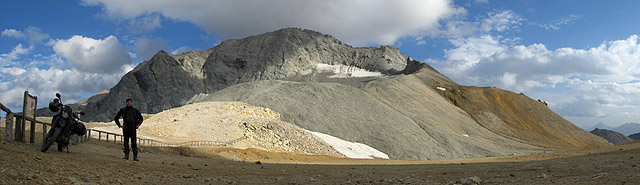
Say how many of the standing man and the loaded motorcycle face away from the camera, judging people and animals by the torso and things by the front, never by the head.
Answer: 0

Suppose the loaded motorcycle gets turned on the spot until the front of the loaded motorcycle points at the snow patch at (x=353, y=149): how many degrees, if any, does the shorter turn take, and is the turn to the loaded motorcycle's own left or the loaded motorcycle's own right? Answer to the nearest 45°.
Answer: approximately 180°

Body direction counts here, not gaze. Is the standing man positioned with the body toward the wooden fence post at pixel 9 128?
no

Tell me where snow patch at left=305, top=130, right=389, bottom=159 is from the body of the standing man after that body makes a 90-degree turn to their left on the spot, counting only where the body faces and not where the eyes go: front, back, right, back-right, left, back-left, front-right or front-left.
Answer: front-left

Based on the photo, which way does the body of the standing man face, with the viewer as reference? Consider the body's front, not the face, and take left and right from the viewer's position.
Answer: facing the viewer

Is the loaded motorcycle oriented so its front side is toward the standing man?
no

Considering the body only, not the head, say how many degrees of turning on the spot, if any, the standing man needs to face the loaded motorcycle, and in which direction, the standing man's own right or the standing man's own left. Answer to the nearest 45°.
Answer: approximately 90° to the standing man's own right

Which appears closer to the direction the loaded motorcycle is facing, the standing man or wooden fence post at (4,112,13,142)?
the wooden fence post

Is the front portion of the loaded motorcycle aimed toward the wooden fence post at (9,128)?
no

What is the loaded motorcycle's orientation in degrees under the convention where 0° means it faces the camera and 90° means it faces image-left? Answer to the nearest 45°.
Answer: approximately 45°
